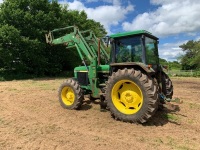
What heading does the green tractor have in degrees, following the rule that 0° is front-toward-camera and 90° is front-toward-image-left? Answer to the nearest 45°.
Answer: approximately 135°
